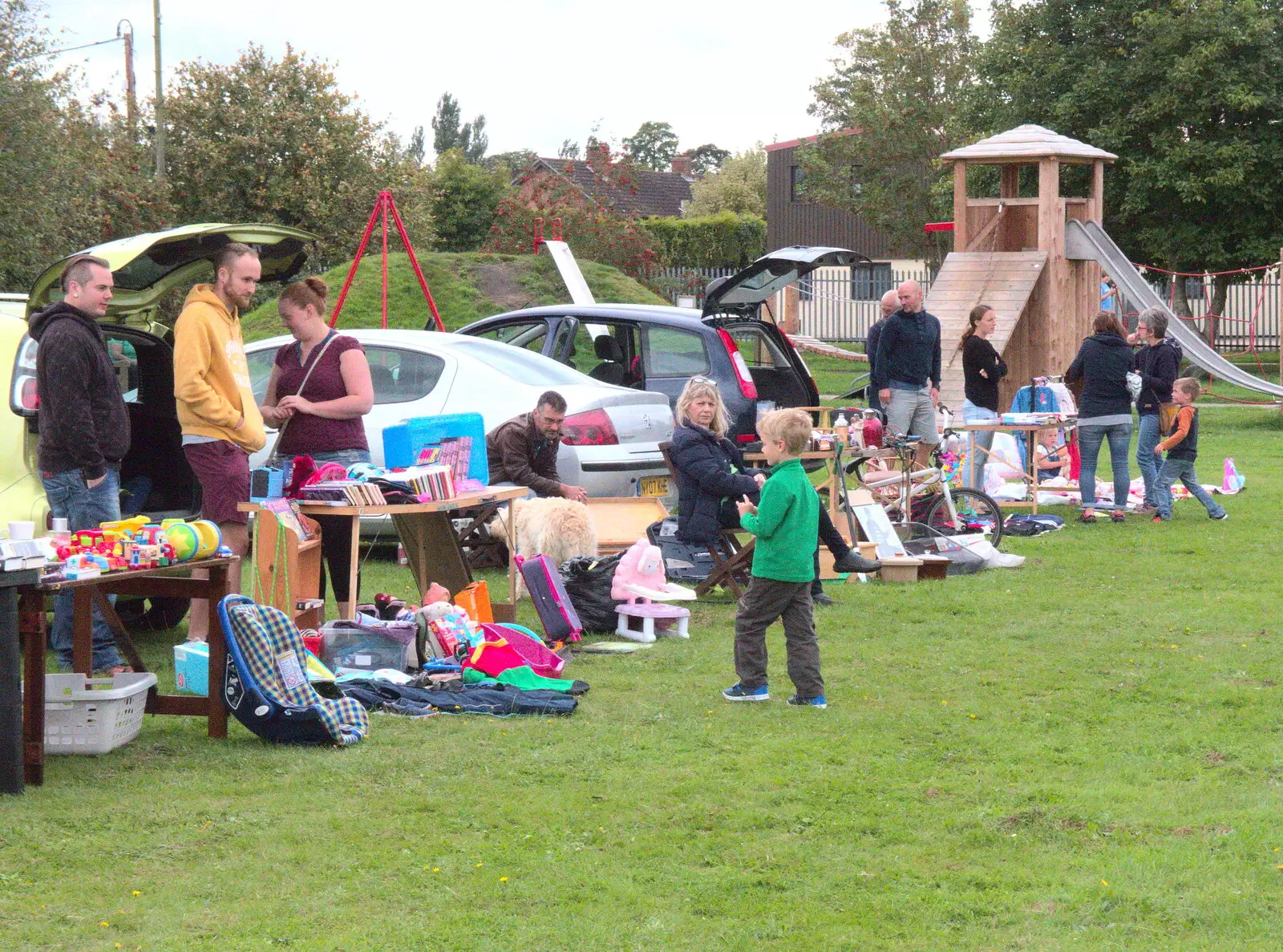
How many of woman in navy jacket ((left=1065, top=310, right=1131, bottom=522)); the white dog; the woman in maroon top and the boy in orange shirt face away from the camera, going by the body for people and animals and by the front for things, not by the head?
1

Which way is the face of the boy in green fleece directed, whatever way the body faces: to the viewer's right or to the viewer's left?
to the viewer's left

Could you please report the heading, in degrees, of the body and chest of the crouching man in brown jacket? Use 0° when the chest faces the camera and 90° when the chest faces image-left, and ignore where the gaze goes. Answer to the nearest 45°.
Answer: approximately 315°

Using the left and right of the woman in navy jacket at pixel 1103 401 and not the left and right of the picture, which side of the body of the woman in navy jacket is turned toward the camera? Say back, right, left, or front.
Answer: back

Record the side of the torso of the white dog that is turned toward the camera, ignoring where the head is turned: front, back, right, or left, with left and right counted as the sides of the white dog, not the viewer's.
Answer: left

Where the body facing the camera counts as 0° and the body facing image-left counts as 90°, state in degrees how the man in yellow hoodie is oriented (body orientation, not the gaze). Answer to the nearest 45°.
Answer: approximately 315°
